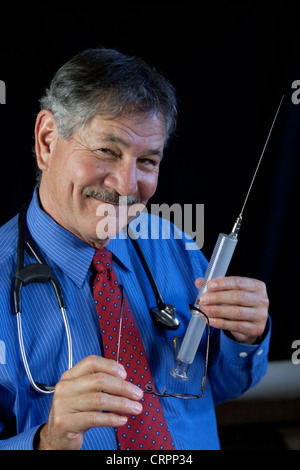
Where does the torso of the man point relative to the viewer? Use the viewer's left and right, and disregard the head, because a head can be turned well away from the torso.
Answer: facing the viewer and to the right of the viewer
